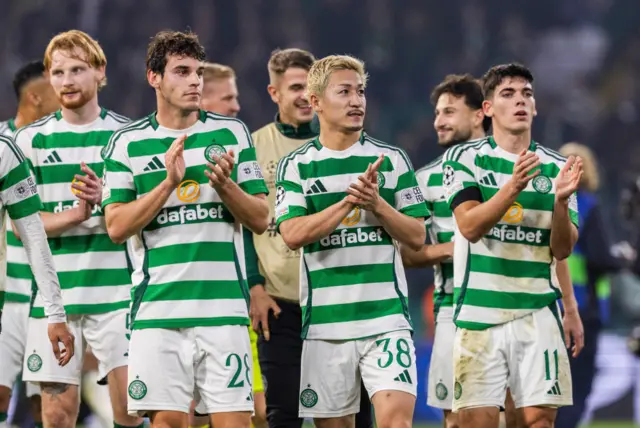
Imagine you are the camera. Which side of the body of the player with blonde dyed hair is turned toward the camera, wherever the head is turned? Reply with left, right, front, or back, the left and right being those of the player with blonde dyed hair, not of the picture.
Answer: front

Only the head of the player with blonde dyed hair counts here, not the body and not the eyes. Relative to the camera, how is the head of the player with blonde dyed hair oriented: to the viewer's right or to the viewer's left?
to the viewer's right
